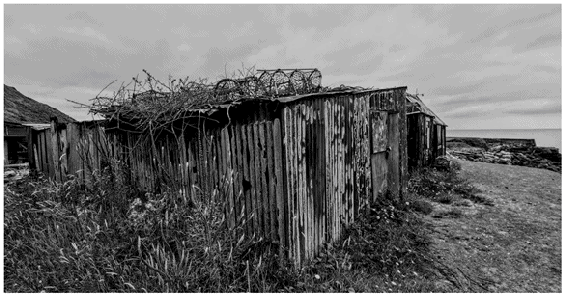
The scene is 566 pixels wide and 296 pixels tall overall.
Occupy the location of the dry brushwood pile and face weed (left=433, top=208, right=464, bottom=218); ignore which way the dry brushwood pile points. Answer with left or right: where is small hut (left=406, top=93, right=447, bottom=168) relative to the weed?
left

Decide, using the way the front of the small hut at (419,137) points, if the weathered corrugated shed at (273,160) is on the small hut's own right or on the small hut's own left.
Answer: on the small hut's own right

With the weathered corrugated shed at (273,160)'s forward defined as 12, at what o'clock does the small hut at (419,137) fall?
The small hut is roughly at 9 o'clock from the weathered corrugated shed.

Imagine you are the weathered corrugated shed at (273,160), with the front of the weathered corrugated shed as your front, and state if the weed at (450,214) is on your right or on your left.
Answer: on your left
